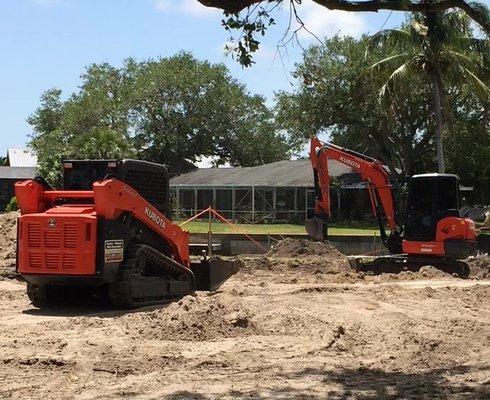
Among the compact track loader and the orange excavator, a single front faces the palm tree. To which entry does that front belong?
the compact track loader

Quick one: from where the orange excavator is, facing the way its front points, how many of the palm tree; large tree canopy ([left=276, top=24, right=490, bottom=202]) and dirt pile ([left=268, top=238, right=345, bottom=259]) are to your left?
0

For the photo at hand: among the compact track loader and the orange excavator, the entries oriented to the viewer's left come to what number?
1

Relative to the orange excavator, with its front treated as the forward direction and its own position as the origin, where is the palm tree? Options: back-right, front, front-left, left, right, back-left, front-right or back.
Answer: right

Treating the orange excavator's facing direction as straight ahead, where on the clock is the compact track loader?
The compact track loader is roughly at 10 o'clock from the orange excavator.

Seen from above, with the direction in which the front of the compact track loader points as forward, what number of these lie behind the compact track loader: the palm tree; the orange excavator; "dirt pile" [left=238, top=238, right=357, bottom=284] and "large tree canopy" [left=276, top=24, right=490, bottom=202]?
0

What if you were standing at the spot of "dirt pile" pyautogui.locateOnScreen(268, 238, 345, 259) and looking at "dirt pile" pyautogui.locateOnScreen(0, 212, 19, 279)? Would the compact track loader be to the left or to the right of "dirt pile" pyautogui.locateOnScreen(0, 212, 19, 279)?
left

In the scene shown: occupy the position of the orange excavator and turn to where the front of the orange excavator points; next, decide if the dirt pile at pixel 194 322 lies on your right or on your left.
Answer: on your left

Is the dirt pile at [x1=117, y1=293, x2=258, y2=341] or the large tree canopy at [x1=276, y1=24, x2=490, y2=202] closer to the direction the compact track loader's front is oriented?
the large tree canopy

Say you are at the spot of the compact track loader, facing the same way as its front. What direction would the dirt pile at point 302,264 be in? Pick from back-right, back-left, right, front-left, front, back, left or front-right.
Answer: front

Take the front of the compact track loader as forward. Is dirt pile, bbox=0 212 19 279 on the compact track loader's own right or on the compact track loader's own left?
on the compact track loader's own left

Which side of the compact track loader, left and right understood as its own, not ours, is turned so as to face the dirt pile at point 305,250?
front

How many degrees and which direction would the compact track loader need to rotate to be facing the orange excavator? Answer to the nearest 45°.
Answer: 0° — it already faces it

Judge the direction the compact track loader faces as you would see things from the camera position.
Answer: facing away from the viewer and to the right of the viewer

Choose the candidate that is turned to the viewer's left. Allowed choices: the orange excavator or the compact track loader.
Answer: the orange excavator

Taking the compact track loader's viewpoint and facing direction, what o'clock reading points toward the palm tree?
The palm tree is roughly at 12 o'clock from the compact track loader.

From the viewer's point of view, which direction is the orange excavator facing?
to the viewer's left

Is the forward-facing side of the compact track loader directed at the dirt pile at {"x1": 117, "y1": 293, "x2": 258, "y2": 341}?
no

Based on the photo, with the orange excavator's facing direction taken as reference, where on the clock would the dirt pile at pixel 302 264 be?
The dirt pile is roughly at 1 o'clock from the orange excavator.
